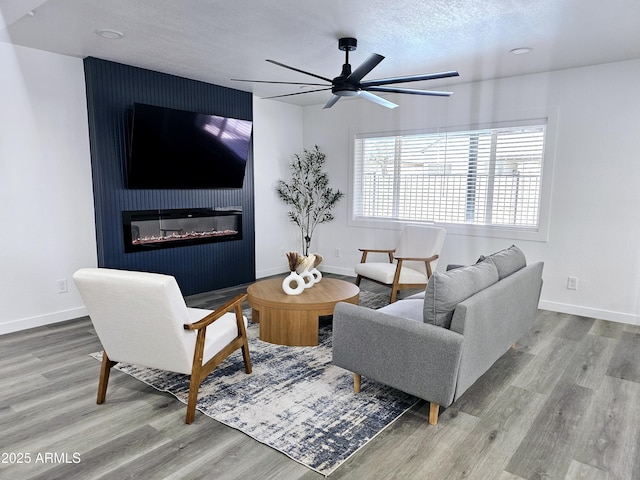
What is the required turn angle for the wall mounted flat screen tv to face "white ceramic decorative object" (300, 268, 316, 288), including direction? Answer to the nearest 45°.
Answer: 0° — it already faces it

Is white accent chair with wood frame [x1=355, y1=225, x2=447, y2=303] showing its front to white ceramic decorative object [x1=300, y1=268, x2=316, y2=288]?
yes

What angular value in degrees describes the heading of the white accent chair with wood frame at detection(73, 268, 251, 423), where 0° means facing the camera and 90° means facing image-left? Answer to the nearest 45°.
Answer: approximately 225°

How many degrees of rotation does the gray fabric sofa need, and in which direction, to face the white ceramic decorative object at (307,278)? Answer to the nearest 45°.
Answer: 0° — it already faces it

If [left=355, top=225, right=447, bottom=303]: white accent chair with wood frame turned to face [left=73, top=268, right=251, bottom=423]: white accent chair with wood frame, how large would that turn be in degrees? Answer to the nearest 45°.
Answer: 0° — it already faces it

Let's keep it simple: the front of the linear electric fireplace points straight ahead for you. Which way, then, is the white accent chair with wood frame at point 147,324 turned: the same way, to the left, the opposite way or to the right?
to the left

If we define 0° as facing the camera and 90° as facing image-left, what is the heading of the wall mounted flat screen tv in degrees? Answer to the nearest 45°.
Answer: approximately 315°

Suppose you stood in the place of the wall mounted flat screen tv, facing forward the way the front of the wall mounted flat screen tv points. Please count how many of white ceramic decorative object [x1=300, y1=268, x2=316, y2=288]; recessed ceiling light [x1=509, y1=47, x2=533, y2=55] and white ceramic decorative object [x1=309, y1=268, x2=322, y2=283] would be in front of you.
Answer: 3
